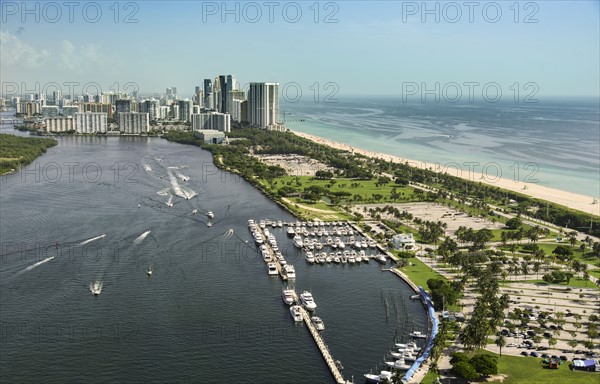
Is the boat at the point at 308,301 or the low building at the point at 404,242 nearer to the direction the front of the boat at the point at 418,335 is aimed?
the boat

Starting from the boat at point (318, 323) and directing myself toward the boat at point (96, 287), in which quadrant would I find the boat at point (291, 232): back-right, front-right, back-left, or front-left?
front-right

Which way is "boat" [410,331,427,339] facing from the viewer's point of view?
to the viewer's left

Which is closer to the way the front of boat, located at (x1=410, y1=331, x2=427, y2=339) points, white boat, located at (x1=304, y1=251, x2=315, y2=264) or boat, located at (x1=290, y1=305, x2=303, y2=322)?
the boat

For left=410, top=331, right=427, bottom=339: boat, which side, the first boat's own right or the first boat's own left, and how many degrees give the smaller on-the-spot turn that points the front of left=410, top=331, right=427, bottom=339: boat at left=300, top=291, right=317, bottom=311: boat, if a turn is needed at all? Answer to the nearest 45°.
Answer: approximately 45° to the first boat's own right

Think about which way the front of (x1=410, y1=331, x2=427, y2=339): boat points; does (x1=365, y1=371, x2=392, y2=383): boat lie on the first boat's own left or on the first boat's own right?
on the first boat's own left

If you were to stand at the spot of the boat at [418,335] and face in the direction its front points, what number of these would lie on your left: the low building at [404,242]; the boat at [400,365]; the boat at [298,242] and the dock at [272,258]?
1

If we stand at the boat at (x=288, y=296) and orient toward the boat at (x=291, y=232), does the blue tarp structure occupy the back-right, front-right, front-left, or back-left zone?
back-right

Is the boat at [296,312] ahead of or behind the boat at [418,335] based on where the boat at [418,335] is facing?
ahead

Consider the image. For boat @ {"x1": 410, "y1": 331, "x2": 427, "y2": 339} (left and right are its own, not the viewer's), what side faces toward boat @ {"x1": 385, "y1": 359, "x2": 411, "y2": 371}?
left

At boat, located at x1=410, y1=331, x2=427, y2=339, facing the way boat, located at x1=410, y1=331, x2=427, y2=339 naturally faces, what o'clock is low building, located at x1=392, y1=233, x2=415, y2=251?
The low building is roughly at 3 o'clock from the boat.

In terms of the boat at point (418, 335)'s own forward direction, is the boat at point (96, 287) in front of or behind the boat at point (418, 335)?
in front
